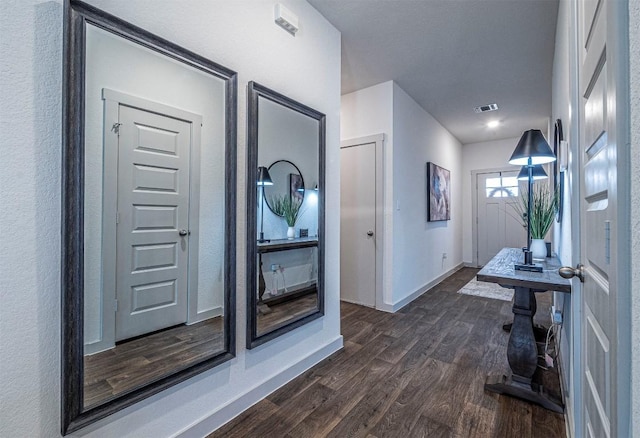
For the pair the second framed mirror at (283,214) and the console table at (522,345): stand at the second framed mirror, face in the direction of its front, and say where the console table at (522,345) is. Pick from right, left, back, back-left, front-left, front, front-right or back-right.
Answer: front-left

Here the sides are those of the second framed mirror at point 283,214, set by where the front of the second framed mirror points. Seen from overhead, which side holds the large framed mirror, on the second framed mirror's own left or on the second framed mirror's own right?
on the second framed mirror's own right

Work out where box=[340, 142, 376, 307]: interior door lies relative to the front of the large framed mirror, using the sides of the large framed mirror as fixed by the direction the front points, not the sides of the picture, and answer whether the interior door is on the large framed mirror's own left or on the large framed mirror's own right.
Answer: on the large framed mirror's own left

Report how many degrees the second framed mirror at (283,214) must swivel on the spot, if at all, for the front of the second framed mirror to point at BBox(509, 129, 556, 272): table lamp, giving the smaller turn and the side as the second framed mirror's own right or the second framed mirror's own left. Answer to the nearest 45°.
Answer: approximately 45° to the second framed mirror's own left

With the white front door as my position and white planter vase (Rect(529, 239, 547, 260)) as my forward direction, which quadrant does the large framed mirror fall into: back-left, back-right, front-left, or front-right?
front-right

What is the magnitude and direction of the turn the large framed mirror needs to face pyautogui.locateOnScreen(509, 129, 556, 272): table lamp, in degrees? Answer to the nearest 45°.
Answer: approximately 45° to its left

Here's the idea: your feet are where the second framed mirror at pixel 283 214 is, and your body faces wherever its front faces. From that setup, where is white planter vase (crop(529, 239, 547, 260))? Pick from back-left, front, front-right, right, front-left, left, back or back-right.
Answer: front-left

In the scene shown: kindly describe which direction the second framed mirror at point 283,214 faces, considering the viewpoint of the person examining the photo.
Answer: facing the viewer and to the right of the viewer

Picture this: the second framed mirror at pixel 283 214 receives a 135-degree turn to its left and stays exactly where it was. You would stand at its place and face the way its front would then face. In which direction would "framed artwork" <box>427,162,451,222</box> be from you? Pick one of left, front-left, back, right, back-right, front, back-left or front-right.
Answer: front-right

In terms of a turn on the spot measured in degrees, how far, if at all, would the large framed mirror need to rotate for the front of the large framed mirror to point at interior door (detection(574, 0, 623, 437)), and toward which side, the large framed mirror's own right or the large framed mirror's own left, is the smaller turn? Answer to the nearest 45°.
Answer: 0° — it already faces it

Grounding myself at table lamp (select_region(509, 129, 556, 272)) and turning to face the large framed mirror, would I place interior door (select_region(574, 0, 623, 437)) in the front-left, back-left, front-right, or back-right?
front-left

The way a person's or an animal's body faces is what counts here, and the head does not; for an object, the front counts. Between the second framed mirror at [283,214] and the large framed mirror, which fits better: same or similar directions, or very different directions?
same or similar directions

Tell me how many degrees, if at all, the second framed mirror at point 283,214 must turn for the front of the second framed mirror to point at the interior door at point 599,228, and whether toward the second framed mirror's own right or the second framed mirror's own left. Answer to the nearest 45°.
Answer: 0° — it already faces it

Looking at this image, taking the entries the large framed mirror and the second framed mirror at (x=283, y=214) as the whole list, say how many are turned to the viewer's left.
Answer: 0
